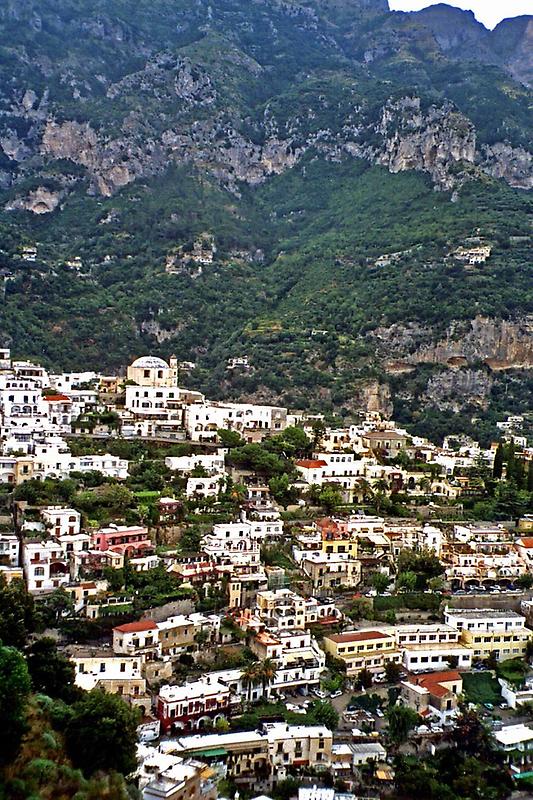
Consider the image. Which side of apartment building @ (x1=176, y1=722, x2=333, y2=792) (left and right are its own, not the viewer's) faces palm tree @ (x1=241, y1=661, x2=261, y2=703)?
back

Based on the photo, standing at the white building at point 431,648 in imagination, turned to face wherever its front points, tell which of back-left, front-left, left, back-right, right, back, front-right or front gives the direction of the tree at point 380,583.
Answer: back-right

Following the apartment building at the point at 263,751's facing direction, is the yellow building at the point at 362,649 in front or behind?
behind

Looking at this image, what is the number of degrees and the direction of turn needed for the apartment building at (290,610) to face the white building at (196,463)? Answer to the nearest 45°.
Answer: approximately 135° to its right

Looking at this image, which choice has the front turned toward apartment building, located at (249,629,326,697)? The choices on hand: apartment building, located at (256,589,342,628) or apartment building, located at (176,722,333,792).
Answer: apartment building, located at (256,589,342,628)

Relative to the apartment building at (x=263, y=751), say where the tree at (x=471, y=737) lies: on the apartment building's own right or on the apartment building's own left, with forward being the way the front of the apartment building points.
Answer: on the apartment building's own left

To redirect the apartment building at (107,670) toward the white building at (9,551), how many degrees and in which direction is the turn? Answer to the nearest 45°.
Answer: approximately 135° to its right

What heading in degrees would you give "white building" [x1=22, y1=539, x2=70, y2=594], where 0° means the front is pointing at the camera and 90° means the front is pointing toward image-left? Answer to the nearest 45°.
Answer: approximately 0°

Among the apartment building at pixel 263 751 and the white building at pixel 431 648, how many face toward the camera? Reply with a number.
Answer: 2

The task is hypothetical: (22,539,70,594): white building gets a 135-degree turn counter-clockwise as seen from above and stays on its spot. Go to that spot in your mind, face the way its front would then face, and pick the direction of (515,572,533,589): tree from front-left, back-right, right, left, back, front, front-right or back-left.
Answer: front-right
